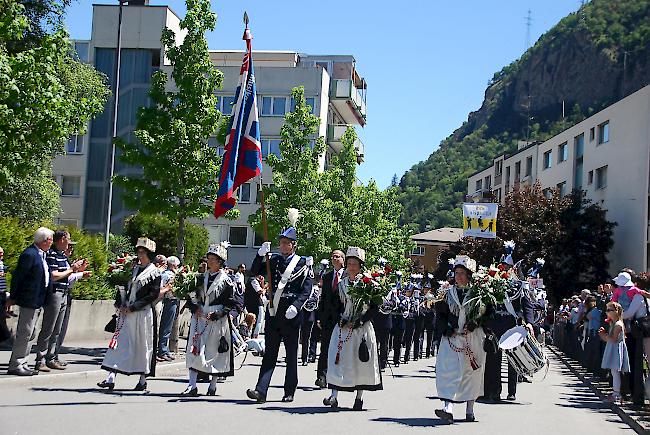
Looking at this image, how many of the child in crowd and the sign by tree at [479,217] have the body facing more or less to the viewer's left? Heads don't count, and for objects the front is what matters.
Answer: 1

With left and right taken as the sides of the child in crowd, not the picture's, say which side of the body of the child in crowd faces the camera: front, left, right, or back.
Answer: left

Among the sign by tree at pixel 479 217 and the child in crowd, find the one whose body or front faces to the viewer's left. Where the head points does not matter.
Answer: the child in crowd

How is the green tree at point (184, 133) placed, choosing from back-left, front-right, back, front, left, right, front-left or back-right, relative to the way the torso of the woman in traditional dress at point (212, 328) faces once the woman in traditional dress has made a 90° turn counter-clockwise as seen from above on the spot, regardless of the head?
back-left

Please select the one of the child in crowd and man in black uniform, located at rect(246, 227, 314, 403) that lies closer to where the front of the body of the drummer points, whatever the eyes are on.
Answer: the man in black uniform

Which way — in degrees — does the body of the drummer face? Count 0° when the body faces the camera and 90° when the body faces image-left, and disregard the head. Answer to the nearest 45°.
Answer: approximately 45°

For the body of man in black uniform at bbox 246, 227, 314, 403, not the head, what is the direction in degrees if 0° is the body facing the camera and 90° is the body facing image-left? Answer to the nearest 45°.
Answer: approximately 45°

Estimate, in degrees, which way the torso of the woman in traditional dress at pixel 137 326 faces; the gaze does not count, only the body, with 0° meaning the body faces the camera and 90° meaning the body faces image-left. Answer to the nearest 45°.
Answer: approximately 45°
